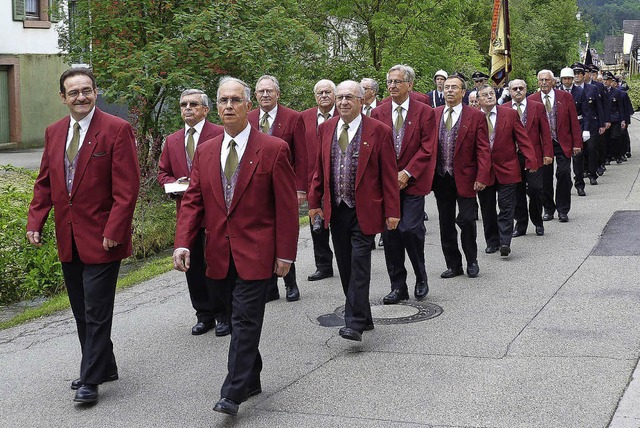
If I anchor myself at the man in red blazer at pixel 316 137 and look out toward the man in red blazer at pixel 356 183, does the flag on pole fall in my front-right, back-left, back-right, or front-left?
back-left

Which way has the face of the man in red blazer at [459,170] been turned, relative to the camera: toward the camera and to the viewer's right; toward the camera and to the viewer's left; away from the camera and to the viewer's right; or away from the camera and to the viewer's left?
toward the camera and to the viewer's left

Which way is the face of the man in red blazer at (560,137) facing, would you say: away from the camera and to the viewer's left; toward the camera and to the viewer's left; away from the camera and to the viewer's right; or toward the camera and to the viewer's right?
toward the camera and to the viewer's left

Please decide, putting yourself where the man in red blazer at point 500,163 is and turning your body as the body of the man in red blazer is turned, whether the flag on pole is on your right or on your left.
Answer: on your right

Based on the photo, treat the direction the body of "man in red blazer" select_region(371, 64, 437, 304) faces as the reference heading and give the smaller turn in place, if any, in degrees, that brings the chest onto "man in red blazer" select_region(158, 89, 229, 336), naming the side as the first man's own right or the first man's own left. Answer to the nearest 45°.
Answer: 0° — they already face them

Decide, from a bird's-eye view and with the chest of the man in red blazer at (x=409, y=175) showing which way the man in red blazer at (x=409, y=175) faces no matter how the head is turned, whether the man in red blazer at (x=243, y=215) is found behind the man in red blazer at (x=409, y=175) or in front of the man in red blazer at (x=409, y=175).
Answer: in front

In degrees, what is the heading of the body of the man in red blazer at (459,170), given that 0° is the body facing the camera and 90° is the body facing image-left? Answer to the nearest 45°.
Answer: approximately 45°

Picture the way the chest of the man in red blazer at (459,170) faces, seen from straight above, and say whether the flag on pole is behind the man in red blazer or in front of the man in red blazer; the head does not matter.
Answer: behind

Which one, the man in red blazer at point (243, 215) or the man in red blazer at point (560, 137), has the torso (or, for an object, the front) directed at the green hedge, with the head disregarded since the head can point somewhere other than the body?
the man in red blazer at point (560, 137)

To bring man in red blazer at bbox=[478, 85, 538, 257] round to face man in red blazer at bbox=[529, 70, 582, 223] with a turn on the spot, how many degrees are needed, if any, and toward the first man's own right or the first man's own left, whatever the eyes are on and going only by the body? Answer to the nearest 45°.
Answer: approximately 135° to the first man's own right

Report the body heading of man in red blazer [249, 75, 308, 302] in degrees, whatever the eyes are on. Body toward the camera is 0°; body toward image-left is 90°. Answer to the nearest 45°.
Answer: approximately 45°
